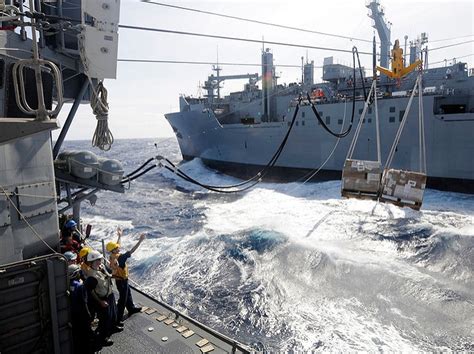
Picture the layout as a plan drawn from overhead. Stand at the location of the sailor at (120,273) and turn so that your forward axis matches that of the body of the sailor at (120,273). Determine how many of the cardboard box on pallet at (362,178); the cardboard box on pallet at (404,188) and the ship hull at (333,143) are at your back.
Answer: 0

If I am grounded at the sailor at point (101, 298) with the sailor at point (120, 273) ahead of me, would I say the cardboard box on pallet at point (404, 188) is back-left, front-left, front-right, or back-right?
front-right

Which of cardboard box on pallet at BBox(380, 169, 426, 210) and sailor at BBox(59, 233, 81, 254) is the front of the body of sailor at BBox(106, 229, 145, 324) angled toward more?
the cardboard box on pallet

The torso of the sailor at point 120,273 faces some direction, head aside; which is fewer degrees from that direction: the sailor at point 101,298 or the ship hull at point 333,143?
the ship hull

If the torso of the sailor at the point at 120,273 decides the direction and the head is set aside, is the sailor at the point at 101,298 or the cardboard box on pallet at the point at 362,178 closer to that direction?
the cardboard box on pallet

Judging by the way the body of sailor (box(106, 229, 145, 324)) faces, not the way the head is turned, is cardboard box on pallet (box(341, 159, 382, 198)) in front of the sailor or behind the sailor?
in front

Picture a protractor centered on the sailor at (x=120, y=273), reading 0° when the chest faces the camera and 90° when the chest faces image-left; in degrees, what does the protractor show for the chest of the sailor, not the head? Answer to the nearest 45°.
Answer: approximately 225°

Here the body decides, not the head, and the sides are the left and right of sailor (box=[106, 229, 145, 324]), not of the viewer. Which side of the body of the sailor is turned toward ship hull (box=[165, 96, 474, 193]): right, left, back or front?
front

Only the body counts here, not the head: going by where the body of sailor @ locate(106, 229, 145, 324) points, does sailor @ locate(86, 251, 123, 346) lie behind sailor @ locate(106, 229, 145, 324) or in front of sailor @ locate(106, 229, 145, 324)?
behind

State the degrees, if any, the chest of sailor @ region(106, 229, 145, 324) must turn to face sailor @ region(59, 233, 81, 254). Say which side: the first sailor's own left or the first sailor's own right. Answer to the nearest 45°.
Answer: approximately 90° to the first sailor's own left

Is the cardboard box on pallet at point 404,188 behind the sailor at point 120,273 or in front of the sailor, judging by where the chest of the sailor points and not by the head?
in front
